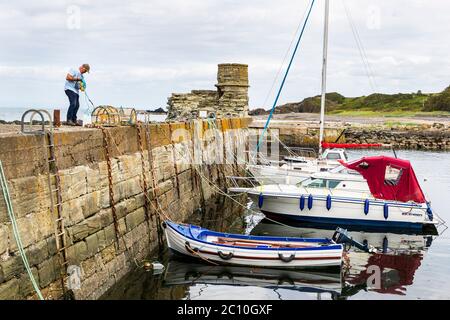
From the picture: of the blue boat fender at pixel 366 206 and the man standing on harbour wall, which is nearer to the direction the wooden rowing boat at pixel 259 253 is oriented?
the man standing on harbour wall

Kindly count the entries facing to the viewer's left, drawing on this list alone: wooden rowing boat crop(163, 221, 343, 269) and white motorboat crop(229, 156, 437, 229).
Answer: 2

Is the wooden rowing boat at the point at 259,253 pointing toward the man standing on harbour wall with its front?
yes

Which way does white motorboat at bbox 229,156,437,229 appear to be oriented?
to the viewer's left

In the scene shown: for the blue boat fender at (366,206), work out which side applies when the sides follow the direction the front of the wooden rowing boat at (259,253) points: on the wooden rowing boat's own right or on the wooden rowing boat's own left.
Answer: on the wooden rowing boat's own right

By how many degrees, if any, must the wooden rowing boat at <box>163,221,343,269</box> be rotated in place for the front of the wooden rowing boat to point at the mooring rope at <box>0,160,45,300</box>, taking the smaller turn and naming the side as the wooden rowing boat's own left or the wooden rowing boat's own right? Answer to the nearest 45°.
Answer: approximately 45° to the wooden rowing boat's own left

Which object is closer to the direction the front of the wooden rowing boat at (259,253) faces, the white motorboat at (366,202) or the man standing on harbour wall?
the man standing on harbour wall

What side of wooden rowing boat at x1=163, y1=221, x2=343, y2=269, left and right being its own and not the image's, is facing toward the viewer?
left

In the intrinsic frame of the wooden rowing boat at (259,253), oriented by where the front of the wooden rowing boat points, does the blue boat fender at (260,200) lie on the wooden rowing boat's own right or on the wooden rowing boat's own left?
on the wooden rowing boat's own right
